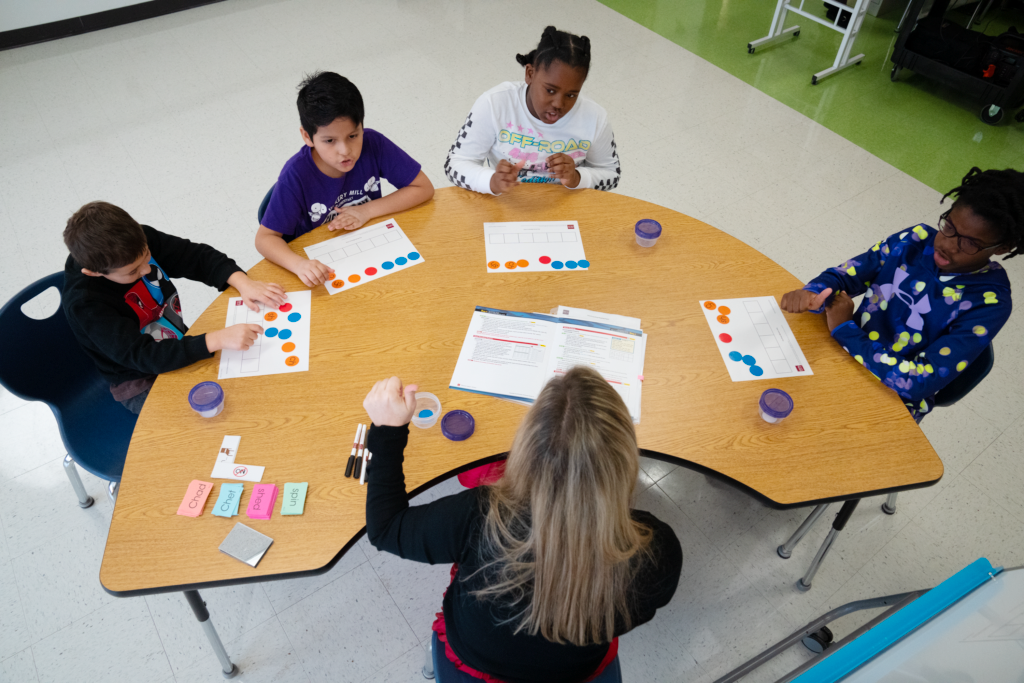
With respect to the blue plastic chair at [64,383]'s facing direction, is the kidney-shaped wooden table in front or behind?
in front

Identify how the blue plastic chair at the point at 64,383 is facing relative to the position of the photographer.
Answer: facing the viewer and to the right of the viewer

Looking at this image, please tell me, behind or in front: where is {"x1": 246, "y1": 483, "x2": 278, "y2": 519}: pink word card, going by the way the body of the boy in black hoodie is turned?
in front

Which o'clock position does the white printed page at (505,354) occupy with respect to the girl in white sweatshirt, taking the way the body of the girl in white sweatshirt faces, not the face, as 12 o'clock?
The white printed page is roughly at 12 o'clock from the girl in white sweatshirt.

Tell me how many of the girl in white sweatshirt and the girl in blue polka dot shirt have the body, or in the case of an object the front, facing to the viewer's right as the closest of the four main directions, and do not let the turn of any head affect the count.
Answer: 0

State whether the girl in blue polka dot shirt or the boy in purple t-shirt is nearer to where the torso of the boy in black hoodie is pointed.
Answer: the girl in blue polka dot shirt

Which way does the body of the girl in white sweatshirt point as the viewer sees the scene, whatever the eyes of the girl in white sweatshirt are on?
toward the camera

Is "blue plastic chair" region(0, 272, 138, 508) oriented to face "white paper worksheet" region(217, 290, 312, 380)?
yes

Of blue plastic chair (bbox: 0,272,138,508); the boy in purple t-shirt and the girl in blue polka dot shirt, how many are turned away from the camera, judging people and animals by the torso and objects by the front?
0

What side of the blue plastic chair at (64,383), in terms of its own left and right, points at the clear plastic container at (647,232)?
front

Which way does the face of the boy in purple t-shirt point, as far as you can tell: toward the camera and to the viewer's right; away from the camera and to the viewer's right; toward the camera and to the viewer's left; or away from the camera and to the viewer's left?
toward the camera and to the viewer's right

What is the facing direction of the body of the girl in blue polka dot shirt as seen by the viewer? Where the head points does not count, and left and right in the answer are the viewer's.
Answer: facing the viewer and to the left of the viewer

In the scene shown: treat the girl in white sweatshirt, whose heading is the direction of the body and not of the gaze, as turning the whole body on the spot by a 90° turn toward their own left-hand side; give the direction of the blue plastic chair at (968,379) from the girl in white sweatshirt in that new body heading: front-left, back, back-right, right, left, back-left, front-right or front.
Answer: front-right

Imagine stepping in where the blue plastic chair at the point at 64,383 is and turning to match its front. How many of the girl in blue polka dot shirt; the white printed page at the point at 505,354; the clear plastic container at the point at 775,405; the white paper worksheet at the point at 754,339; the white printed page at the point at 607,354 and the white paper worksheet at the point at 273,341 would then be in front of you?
6

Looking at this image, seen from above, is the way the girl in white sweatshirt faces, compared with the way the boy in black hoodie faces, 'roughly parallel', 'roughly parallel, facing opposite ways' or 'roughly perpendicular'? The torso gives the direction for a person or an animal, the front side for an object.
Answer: roughly perpendicular

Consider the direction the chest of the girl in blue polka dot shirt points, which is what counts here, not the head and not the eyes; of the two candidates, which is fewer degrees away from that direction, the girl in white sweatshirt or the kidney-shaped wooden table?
the kidney-shaped wooden table
